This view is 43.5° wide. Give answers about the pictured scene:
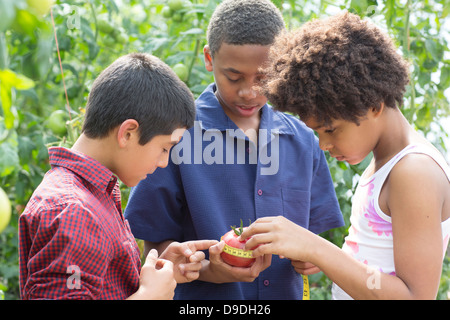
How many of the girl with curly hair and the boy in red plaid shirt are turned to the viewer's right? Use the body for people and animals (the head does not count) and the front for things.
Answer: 1

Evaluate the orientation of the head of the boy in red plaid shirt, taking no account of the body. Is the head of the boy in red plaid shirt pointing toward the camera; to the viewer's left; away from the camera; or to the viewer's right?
to the viewer's right

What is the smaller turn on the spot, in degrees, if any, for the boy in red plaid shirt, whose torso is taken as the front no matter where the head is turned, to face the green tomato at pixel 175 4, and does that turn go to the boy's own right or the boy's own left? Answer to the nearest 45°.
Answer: approximately 90° to the boy's own left

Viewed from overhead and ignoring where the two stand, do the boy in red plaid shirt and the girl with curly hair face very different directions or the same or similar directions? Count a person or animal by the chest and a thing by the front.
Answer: very different directions

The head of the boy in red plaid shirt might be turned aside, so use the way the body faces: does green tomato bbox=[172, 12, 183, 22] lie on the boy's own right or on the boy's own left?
on the boy's own left

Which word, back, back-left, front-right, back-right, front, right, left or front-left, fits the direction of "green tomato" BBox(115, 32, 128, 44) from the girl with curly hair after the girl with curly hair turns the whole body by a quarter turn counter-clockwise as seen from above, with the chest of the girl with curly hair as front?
back-right

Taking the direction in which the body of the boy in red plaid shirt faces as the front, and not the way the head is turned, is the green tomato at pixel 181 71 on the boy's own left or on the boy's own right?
on the boy's own left

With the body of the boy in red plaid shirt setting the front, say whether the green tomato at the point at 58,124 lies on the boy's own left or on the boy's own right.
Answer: on the boy's own left

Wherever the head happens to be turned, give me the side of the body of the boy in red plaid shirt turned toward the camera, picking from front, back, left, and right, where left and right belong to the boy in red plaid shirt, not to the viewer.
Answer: right

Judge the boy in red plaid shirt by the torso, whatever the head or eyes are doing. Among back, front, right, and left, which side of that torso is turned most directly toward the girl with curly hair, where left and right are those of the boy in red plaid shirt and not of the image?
front

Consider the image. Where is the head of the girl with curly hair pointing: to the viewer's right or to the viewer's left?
to the viewer's left

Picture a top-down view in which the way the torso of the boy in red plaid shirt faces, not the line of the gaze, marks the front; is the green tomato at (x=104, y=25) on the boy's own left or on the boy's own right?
on the boy's own left

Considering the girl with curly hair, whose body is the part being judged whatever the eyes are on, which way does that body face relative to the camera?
to the viewer's left

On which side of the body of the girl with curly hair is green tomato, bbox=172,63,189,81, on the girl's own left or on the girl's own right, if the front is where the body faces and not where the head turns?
on the girl's own right
